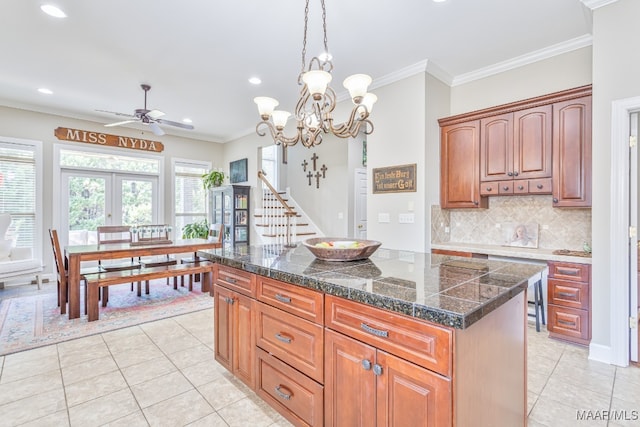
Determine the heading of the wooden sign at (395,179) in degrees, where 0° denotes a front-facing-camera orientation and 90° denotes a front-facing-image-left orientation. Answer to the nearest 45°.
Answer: approximately 45°

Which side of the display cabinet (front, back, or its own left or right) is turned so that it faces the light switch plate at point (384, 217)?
left

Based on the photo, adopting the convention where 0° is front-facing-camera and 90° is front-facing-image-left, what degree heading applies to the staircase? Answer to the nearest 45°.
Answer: approximately 315°

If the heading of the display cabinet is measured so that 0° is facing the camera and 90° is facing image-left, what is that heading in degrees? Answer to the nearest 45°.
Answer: approximately 45°

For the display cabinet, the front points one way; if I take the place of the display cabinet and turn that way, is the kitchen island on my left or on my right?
on my left

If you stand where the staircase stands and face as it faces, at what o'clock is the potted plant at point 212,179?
The potted plant is roughly at 5 o'clock from the staircase.

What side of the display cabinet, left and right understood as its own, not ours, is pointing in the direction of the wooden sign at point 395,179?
left

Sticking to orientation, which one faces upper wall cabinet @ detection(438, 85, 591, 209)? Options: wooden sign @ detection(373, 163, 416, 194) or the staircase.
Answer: the staircase

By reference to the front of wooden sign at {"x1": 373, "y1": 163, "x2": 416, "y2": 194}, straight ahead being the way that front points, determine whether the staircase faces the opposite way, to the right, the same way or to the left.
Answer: to the left

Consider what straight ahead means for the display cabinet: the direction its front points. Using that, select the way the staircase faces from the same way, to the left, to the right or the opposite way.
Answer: to the left

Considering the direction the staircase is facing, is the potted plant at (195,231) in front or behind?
behind
